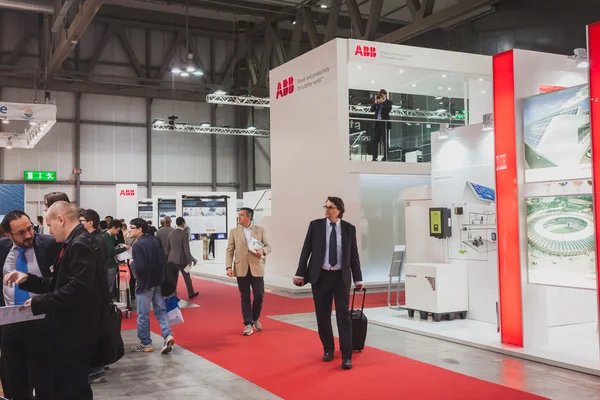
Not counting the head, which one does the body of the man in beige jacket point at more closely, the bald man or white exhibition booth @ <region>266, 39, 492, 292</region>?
the bald man

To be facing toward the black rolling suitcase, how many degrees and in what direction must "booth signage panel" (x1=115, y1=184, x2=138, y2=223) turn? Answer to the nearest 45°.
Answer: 0° — it already faces it

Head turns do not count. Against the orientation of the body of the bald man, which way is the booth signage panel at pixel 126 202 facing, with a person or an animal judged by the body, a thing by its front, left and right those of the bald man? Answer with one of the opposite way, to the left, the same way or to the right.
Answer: to the left

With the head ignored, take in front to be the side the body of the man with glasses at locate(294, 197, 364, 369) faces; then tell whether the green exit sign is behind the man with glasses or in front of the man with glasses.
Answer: behind

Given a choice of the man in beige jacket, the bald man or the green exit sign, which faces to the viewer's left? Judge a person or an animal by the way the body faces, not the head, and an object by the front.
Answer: the bald man

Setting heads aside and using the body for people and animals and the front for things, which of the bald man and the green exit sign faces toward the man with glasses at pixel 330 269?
the green exit sign

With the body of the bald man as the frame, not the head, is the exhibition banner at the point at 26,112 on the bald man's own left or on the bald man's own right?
on the bald man's own right

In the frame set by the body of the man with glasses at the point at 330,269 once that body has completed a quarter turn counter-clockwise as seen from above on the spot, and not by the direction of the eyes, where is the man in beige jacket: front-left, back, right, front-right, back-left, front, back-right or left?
back-left

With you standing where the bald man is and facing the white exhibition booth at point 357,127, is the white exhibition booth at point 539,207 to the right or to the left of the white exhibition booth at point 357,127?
right

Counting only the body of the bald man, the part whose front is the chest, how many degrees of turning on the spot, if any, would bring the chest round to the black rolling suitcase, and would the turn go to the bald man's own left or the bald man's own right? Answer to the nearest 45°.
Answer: approximately 135° to the bald man's own right

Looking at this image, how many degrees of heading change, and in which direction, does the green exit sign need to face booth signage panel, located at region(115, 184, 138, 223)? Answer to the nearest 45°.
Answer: approximately 45° to its left

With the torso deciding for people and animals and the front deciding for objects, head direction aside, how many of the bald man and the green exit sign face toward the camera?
1
